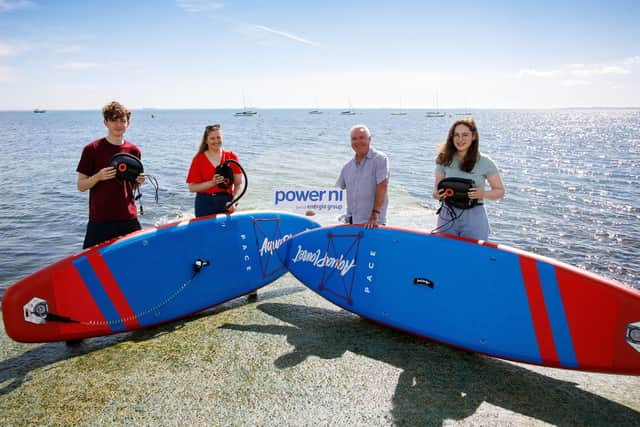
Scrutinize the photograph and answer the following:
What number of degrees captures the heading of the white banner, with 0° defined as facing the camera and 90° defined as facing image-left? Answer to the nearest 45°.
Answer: approximately 0°

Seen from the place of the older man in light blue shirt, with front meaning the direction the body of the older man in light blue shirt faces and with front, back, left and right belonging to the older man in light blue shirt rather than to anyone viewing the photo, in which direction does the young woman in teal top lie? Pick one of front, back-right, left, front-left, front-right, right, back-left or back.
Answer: left

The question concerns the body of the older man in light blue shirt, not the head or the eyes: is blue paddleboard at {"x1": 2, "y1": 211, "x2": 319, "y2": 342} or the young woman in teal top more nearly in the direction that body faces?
the blue paddleboard

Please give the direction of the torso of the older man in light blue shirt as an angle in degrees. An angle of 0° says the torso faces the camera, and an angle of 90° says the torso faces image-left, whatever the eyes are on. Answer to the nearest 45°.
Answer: approximately 45°

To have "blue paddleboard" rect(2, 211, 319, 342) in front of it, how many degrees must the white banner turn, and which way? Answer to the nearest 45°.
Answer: approximately 45° to its right

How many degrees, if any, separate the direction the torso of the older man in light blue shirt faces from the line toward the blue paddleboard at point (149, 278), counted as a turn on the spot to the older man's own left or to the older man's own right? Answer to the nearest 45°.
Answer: approximately 45° to the older man's own right
